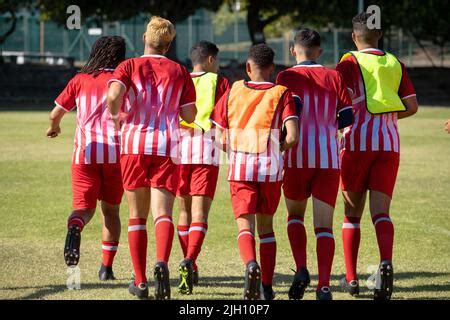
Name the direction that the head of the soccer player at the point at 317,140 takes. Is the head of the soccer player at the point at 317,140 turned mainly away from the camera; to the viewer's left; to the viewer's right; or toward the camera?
away from the camera

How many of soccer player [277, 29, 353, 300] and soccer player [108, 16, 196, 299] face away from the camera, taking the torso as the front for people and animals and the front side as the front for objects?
2

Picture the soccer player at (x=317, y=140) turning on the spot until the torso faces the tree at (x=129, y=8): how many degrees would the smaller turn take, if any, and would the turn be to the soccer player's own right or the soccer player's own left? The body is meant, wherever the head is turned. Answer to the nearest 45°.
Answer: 0° — they already face it

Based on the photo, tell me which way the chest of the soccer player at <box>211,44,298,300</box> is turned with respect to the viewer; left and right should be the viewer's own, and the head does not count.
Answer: facing away from the viewer

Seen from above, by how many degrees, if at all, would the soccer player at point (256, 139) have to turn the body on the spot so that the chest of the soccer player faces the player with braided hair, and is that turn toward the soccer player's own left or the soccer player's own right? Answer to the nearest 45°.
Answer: approximately 45° to the soccer player's own left

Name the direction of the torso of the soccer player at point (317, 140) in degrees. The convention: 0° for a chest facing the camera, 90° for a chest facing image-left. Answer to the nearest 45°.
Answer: approximately 180°

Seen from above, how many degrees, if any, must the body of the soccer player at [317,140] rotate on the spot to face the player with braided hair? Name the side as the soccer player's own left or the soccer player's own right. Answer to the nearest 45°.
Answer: approximately 90° to the soccer player's own left

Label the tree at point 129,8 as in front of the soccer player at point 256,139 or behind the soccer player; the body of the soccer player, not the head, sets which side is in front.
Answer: in front

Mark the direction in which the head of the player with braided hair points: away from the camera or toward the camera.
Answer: away from the camera

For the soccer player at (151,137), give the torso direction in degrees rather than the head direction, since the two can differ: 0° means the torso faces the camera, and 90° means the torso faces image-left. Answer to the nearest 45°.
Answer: approximately 180°

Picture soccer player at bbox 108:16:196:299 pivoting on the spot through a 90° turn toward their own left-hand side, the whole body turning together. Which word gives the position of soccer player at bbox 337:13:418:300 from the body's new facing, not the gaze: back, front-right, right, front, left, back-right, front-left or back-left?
back

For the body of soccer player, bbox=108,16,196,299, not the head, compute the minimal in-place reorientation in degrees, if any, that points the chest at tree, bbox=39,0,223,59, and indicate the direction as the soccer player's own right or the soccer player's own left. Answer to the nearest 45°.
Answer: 0° — they already face it

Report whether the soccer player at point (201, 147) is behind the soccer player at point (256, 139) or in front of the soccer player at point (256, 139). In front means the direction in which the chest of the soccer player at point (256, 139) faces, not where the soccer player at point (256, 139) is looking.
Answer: in front
